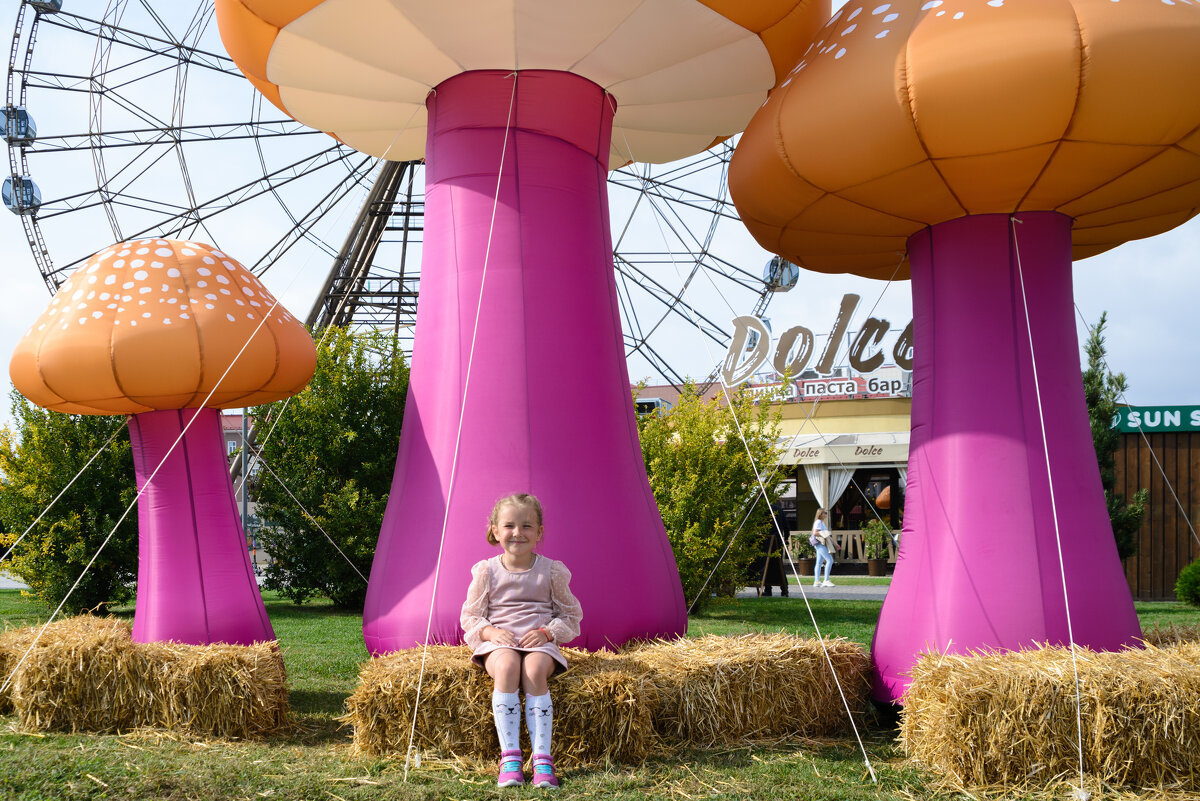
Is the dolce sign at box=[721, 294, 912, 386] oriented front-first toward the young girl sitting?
yes

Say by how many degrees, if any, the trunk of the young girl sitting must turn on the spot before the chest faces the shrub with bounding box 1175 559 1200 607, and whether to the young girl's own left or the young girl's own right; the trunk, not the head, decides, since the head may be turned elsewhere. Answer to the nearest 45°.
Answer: approximately 135° to the young girl's own left

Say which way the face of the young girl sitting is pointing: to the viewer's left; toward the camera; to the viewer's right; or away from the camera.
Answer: toward the camera

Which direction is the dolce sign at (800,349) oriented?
toward the camera

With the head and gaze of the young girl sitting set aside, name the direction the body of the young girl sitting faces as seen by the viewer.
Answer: toward the camera

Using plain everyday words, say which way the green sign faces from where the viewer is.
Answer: facing the viewer

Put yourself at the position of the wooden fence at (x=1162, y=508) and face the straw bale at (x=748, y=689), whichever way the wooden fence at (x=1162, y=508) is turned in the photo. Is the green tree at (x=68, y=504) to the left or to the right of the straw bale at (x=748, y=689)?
right

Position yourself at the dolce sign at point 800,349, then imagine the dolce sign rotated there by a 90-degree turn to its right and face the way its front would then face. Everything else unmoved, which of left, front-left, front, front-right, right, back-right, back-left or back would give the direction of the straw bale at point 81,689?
left

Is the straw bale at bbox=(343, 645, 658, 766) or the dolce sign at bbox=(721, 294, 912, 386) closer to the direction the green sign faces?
the straw bale

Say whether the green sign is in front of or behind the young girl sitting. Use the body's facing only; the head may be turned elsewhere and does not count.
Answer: behind

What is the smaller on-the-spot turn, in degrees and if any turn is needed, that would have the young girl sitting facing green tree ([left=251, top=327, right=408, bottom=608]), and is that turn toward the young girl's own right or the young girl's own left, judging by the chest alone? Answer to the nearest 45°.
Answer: approximately 180°

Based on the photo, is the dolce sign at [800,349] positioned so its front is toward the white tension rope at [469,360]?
yes

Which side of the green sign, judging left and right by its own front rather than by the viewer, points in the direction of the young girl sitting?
front

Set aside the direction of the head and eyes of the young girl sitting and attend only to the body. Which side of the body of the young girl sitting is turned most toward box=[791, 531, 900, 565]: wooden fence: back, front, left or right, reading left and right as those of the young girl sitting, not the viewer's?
back

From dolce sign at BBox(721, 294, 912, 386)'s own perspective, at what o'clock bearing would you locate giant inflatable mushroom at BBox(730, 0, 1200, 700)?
The giant inflatable mushroom is roughly at 12 o'clock from the dolce sign.

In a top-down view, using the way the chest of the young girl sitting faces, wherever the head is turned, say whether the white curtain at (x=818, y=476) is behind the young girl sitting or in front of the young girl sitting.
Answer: behind
